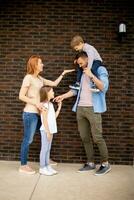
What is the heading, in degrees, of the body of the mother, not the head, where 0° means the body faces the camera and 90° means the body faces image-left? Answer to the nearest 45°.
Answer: approximately 270°

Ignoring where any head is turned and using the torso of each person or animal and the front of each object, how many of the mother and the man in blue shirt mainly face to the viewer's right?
1

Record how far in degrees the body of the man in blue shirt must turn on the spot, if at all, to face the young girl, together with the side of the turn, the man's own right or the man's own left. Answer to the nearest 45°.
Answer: approximately 45° to the man's own right

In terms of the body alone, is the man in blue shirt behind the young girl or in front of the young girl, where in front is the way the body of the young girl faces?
in front

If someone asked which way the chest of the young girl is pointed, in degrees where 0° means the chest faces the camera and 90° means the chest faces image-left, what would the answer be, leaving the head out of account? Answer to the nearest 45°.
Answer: approximately 270°

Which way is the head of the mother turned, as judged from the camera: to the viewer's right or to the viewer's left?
to the viewer's right

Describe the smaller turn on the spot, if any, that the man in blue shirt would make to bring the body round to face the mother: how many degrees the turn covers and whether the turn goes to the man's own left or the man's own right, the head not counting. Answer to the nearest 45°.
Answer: approximately 45° to the man's own right

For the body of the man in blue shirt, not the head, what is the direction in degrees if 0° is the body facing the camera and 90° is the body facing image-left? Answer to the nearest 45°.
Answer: approximately 45°
